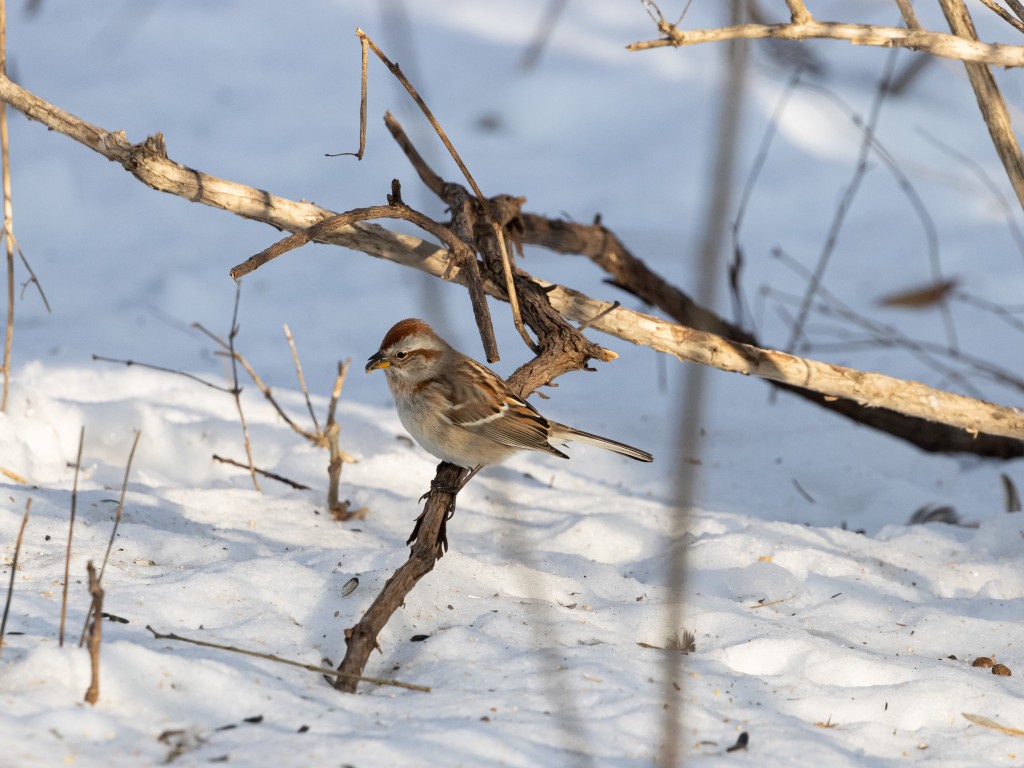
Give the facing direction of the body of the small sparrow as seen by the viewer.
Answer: to the viewer's left

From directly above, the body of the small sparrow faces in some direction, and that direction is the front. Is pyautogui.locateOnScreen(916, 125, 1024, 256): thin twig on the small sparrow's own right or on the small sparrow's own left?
on the small sparrow's own right

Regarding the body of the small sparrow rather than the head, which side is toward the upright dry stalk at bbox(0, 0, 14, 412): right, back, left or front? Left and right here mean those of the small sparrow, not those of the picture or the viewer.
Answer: front

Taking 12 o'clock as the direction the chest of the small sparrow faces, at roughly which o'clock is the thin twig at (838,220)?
The thin twig is roughly at 4 o'clock from the small sparrow.

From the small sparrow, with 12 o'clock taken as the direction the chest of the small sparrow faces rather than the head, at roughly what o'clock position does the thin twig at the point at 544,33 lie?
The thin twig is roughly at 3 o'clock from the small sparrow.

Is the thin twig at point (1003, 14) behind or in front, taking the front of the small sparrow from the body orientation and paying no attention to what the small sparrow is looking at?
behind

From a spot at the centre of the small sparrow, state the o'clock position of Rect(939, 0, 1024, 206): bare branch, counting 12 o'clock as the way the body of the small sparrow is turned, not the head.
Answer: The bare branch is roughly at 6 o'clock from the small sparrow.

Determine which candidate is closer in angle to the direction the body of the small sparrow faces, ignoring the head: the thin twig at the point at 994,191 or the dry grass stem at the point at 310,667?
the dry grass stem

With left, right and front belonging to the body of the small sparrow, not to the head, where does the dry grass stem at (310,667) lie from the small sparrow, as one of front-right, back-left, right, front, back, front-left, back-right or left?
left
